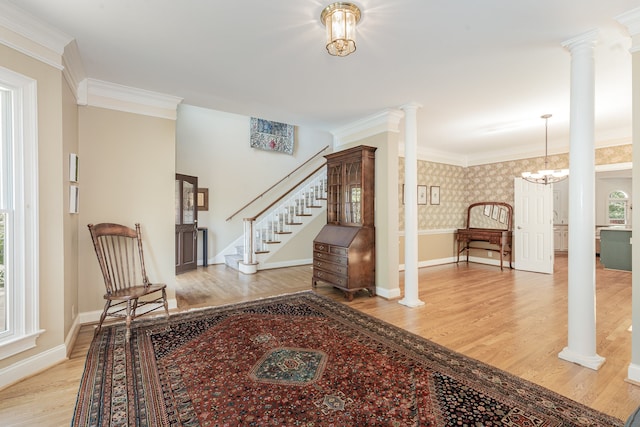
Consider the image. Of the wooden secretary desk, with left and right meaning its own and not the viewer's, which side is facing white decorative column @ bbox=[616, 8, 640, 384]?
left

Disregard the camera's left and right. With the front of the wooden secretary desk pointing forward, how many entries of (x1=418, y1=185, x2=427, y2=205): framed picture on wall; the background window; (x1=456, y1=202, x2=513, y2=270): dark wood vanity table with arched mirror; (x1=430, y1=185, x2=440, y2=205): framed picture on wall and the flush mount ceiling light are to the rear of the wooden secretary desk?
4

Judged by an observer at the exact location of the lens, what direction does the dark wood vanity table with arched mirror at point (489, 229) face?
facing the viewer and to the left of the viewer

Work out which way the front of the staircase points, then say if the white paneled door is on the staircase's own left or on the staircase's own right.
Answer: on the staircase's own left

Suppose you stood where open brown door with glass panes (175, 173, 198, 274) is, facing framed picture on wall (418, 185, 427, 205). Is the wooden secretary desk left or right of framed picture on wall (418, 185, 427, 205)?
right

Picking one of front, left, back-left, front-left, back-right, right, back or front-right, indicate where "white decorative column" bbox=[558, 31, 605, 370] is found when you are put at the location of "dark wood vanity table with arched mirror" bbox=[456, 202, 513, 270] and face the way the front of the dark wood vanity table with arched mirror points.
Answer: front-left

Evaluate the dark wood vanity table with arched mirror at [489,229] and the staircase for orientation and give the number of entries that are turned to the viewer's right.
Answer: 0

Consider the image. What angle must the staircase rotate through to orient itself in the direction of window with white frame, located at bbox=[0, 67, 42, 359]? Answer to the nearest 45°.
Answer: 0° — it already faces it

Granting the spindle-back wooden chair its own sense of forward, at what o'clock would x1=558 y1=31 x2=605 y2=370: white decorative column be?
The white decorative column is roughly at 12 o'clock from the spindle-back wooden chair.

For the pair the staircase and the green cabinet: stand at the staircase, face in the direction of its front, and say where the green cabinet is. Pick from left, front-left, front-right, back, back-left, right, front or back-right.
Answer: back-left

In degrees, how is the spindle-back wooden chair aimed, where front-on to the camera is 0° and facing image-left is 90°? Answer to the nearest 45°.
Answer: approximately 315°

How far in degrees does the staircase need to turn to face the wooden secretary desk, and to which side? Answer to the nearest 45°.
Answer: approximately 90° to its left
